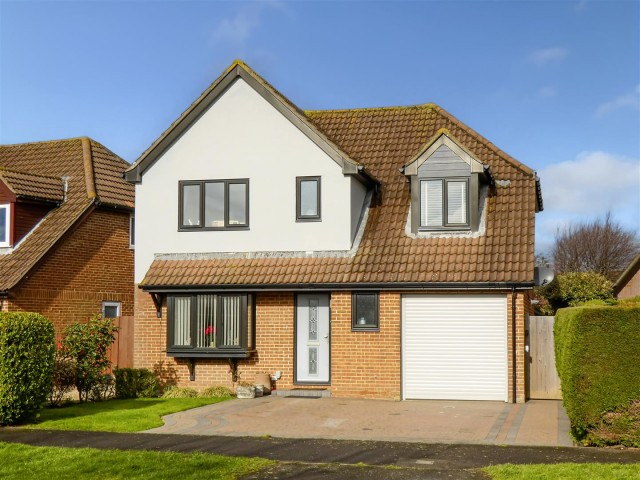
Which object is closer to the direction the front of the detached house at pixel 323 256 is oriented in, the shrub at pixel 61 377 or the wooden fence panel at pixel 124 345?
the shrub

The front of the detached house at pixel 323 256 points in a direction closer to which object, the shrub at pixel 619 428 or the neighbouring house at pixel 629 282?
the shrub

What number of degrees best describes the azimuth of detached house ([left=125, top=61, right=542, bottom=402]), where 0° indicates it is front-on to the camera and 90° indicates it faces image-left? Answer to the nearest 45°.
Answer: approximately 0°

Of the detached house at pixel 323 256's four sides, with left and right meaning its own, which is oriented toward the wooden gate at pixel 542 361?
left

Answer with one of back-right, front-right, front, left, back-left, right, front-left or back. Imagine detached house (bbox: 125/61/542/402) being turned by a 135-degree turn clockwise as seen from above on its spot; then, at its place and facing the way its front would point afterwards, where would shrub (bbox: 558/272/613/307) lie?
right
